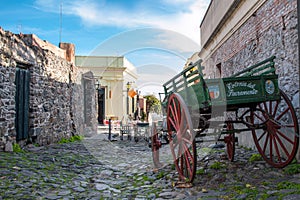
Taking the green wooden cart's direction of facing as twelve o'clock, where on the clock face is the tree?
The tree is roughly at 1 o'clock from the green wooden cart.

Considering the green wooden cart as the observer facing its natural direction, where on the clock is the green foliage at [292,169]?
The green foliage is roughly at 4 o'clock from the green wooden cart.

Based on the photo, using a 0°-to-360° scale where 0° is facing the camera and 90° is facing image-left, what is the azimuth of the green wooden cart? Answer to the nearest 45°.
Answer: approximately 135°

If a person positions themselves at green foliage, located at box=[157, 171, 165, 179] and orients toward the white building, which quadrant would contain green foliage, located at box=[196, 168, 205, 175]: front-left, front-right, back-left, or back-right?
front-right
